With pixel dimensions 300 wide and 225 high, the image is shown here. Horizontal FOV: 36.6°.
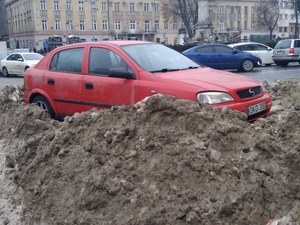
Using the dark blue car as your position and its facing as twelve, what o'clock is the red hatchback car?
The red hatchback car is roughly at 3 o'clock from the dark blue car.

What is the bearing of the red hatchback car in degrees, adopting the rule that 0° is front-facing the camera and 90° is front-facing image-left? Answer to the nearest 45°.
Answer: approximately 315°

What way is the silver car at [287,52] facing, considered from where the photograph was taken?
facing away from the viewer and to the right of the viewer

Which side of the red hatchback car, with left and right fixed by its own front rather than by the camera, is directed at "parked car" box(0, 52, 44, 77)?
back

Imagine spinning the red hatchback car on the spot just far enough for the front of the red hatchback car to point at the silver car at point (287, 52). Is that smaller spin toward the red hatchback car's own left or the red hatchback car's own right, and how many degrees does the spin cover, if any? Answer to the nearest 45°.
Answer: approximately 90° to the red hatchback car's own left

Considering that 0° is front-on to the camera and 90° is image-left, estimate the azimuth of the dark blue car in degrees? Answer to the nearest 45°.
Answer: approximately 270°
